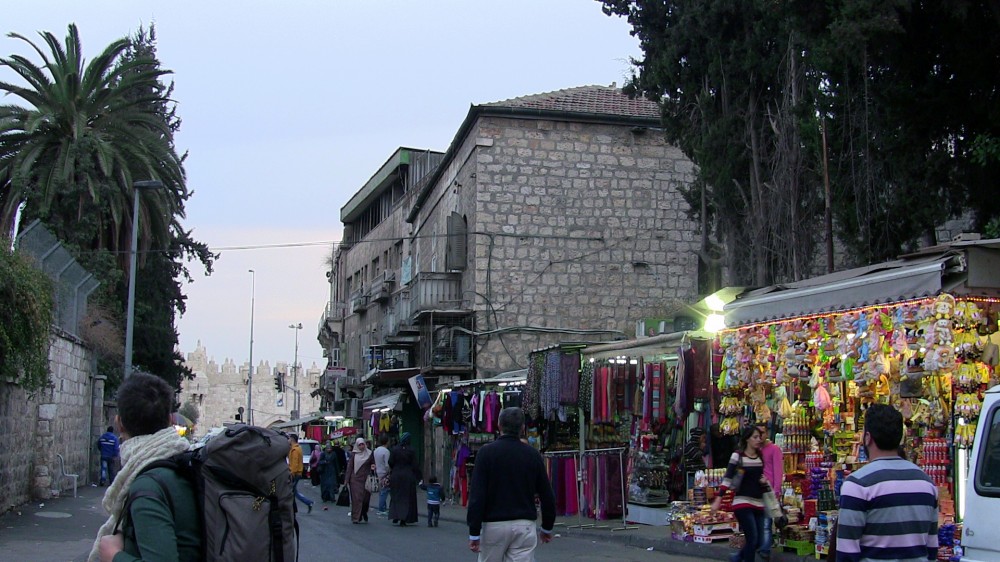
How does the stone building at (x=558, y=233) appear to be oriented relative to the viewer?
to the viewer's left

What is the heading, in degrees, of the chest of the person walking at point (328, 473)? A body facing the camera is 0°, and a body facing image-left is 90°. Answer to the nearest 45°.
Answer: approximately 0°

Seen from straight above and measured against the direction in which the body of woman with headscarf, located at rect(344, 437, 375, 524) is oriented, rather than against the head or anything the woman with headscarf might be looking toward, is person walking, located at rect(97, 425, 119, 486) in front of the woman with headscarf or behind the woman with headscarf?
behind

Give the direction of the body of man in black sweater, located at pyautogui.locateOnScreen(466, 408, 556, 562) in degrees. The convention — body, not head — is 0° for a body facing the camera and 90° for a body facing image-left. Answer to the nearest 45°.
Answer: approximately 180°

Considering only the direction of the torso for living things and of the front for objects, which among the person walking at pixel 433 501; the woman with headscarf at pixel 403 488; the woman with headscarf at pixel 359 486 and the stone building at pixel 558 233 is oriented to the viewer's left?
the stone building

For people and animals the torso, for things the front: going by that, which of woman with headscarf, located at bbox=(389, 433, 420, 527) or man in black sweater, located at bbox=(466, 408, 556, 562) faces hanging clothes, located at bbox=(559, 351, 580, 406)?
the man in black sweater

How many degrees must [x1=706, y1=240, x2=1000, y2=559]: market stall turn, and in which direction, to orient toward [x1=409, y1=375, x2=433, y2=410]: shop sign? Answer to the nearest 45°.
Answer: approximately 90° to its right

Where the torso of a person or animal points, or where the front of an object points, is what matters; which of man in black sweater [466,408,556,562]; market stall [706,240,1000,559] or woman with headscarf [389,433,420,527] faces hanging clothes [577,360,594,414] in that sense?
the man in black sweater

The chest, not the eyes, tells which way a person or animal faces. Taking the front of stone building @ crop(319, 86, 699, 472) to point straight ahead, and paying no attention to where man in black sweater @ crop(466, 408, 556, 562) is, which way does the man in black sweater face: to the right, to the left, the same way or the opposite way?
to the right
